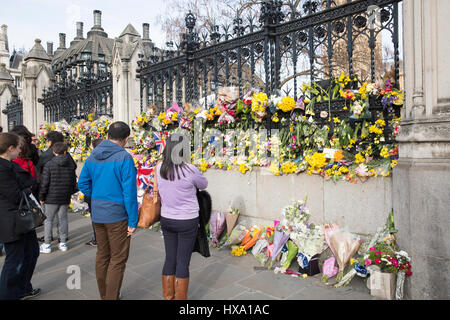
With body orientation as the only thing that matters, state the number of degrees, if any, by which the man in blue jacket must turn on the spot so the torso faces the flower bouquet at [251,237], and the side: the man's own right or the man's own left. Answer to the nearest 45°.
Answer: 0° — they already face it

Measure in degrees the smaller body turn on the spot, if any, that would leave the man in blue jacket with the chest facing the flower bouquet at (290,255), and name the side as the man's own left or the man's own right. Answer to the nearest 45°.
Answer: approximately 45° to the man's own right

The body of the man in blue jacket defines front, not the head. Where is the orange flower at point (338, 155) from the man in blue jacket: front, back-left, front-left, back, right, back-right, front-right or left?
front-right

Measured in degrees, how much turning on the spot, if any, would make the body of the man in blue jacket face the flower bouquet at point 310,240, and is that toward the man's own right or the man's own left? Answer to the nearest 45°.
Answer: approximately 45° to the man's own right

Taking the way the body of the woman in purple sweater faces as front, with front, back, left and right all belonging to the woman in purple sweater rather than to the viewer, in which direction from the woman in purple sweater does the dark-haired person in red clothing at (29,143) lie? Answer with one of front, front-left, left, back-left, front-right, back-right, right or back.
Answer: left

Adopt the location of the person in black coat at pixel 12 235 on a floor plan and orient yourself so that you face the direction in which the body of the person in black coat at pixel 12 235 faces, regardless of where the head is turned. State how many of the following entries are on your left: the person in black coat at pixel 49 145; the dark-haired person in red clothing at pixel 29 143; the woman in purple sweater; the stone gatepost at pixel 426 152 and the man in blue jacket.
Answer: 2

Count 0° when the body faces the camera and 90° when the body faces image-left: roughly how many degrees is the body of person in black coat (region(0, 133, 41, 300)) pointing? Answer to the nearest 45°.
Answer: approximately 270°

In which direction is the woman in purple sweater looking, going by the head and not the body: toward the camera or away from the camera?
away from the camera

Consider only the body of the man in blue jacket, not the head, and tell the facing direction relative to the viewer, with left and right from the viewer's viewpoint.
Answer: facing away from the viewer and to the right of the viewer

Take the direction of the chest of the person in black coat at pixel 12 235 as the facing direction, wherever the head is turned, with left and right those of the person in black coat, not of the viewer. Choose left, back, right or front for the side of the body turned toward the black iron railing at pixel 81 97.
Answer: left

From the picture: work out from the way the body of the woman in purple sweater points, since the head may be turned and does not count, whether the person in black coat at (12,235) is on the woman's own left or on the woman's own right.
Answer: on the woman's own left
